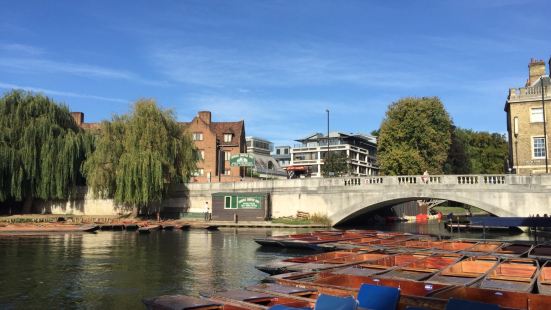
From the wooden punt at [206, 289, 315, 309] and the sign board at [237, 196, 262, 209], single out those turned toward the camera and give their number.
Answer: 1

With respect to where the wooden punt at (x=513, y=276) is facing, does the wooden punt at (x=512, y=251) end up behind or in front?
behind

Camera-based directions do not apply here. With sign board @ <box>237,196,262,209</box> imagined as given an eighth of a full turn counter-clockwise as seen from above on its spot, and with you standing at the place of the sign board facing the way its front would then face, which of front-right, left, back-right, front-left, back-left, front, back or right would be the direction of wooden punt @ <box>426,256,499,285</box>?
front-right

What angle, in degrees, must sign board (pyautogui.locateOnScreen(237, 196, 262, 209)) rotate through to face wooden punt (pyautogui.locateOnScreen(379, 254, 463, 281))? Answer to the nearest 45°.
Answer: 0° — it already faces it

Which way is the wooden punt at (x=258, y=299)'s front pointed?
to the viewer's left

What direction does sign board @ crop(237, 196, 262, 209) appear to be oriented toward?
toward the camera

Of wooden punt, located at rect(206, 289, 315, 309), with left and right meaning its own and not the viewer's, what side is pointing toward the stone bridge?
right

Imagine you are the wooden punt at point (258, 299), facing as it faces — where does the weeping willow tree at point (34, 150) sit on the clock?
The weeping willow tree is roughly at 2 o'clock from the wooden punt.

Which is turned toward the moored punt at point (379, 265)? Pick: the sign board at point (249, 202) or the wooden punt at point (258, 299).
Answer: the sign board

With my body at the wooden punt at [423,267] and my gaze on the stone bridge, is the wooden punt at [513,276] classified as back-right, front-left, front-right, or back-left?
back-right
